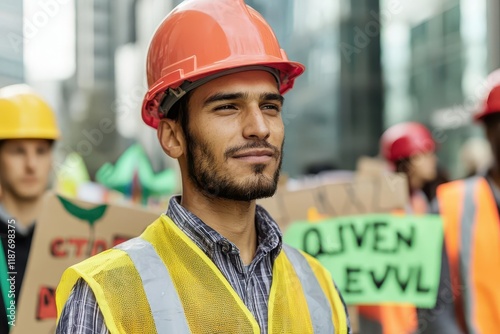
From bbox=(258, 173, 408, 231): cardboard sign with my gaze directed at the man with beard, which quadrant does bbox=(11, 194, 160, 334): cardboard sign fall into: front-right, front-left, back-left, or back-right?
front-right

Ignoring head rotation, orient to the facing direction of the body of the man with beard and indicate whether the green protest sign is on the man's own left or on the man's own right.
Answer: on the man's own left

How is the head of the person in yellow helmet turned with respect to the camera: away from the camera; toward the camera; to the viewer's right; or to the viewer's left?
toward the camera

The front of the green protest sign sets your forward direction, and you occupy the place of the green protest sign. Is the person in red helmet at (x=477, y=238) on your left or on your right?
on your left

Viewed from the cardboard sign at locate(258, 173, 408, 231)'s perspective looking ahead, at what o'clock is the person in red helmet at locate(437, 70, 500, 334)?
The person in red helmet is roughly at 10 o'clock from the cardboard sign.

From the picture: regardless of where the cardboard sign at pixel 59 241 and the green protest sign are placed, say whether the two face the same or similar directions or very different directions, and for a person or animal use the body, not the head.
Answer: same or similar directions

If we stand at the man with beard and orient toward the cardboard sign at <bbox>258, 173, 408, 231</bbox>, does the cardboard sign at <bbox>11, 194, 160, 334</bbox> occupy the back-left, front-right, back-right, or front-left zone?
front-left

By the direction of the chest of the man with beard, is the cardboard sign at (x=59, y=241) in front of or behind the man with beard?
behind

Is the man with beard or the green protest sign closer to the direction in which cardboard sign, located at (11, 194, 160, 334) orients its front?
the man with beard

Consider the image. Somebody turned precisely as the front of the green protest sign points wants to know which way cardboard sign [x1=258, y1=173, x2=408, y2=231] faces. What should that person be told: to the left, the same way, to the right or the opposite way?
the same way

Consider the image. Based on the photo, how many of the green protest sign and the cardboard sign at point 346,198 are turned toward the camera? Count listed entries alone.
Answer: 2

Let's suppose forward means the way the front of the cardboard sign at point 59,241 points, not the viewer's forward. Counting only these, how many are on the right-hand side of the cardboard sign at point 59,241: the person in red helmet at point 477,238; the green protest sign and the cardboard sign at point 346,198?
0

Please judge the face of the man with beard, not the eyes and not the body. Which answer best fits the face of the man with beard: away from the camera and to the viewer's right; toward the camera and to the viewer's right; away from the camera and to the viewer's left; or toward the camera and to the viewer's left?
toward the camera and to the viewer's right

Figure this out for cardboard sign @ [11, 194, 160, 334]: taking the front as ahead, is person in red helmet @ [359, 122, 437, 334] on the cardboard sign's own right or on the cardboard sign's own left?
on the cardboard sign's own left

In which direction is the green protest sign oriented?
toward the camera

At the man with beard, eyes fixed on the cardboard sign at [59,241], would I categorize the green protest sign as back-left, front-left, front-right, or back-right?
front-right

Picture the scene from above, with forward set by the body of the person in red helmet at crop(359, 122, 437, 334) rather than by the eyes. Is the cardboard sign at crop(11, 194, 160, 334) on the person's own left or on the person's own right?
on the person's own right

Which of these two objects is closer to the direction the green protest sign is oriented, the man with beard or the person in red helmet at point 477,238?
the man with beard

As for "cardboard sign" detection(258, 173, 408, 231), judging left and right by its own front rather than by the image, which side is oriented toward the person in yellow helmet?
right

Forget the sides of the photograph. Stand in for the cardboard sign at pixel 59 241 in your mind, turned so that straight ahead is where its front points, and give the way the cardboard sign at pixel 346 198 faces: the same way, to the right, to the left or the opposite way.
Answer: the same way

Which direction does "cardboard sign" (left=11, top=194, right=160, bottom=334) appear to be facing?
toward the camera
